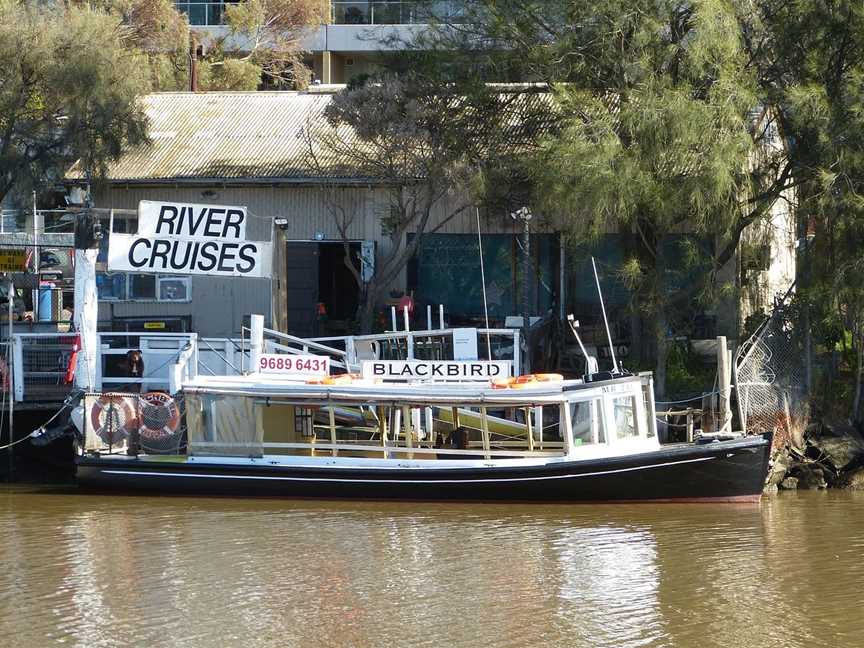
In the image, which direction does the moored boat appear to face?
to the viewer's right

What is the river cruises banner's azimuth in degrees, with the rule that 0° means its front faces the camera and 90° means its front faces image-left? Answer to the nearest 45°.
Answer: approximately 0°

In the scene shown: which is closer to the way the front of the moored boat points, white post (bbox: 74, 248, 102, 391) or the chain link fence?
the chain link fence

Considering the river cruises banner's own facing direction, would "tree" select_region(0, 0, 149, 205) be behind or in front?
behind

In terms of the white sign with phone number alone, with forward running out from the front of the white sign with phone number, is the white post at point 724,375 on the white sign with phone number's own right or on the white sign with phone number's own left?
on the white sign with phone number's own left

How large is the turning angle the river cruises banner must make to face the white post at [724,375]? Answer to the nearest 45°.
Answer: approximately 90° to its left

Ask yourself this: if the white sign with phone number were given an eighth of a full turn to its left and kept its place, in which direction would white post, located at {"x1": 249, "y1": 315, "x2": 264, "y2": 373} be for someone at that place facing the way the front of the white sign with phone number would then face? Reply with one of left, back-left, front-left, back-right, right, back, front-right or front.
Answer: back

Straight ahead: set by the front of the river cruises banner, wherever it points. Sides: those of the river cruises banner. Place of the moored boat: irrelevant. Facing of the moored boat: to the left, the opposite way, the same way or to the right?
to the left

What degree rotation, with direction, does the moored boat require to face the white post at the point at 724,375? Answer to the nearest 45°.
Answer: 0° — it already faces it

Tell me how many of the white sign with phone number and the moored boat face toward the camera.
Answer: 1

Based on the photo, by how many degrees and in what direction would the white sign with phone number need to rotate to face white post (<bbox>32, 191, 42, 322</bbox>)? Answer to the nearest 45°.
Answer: approximately 135° to its right

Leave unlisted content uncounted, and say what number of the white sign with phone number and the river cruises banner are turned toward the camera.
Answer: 2

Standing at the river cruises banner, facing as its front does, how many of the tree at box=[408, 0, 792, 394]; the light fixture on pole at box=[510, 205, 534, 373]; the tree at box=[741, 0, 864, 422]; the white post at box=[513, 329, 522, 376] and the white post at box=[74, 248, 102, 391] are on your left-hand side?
4
